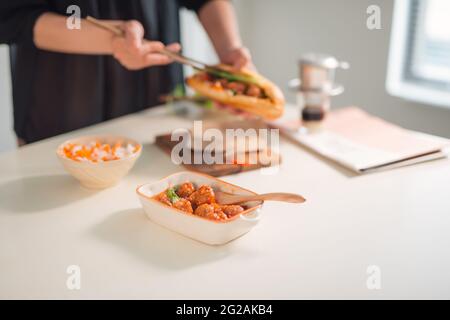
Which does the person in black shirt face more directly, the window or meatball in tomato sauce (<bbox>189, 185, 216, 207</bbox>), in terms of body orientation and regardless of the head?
the meatball in tomato sauce

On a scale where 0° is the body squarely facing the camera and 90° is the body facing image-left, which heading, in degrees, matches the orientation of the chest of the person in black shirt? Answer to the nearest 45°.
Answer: approximately 315°

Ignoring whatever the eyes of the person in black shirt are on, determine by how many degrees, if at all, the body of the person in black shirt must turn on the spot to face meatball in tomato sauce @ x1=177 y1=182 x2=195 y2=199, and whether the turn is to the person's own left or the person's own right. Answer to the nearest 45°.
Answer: approximately 45° to the person's own right

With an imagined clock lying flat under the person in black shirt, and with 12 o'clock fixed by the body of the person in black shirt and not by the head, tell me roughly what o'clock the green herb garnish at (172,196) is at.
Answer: The green herb garnish is roughly at 1 o'clock from the person in black shirt.

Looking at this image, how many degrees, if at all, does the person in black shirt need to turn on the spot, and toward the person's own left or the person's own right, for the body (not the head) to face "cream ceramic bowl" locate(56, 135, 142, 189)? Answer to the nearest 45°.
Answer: approximately 45° to the person's own right

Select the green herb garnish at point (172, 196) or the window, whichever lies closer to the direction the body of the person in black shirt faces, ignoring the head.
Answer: the green herb garnish
